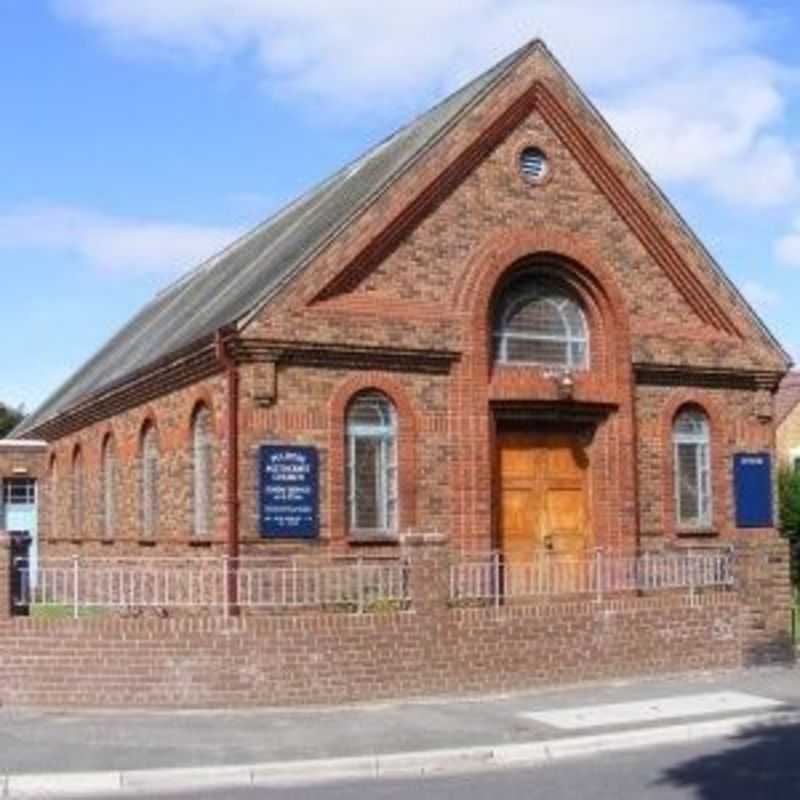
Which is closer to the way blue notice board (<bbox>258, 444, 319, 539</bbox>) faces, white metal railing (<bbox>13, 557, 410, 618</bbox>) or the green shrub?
the white metal railing

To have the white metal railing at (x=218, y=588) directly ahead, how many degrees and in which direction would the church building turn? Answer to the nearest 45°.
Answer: approximately 90° to its right

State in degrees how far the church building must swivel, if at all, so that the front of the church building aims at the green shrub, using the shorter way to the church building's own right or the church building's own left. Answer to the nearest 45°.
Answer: approximately 90° to the church building's own left

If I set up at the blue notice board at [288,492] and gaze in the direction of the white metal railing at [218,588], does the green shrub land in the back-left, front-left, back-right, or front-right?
back-left

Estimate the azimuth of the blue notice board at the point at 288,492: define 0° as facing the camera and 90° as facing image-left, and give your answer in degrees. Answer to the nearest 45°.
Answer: approximately 0°

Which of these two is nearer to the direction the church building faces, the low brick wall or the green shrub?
the low brick wall

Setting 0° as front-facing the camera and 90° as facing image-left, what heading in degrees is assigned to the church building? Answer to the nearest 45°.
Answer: approximately 315°

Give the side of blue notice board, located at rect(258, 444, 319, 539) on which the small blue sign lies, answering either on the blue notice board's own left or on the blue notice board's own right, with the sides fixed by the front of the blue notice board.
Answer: on the blue notice board's own left

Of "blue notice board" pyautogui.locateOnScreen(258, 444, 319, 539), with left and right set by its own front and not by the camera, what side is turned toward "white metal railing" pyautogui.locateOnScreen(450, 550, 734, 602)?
left

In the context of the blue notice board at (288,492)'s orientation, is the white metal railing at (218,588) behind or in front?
in front
